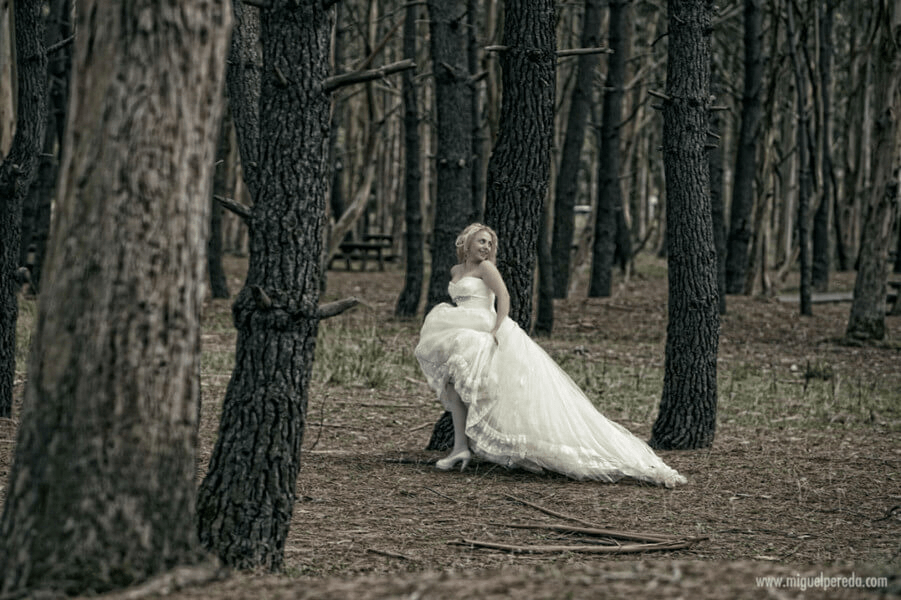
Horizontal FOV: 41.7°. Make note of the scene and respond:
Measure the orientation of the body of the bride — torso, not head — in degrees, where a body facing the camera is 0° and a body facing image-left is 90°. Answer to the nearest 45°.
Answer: approximately 45°

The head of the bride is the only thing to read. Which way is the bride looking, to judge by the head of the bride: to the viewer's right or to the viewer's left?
to the viewer's right

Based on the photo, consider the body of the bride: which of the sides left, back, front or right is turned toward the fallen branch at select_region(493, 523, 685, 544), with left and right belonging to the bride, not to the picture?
left

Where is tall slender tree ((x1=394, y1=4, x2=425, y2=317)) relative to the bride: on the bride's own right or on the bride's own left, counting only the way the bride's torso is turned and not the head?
on the bride's own right

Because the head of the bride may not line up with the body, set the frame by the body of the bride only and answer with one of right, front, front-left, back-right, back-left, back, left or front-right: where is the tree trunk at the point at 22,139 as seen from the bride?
front-right

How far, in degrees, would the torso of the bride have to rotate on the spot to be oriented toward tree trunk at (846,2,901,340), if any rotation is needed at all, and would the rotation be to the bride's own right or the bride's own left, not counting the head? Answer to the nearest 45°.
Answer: approximately 180°

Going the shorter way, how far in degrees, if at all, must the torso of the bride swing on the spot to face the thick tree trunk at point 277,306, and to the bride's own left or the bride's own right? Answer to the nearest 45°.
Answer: approximately 45° to the bride's own left

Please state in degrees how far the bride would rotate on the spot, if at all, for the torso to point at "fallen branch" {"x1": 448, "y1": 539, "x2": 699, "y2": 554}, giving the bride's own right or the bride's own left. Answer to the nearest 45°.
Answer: approximately 45° to the bride's own left

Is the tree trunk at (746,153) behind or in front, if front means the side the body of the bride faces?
behind

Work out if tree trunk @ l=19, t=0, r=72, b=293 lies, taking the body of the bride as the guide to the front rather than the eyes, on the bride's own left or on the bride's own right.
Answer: on the bride's own right

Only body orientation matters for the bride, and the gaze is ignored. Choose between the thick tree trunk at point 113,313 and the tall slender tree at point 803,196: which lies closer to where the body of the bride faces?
the thick tree trunk
